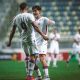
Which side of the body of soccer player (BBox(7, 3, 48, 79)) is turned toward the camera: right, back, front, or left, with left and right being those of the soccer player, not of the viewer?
back
